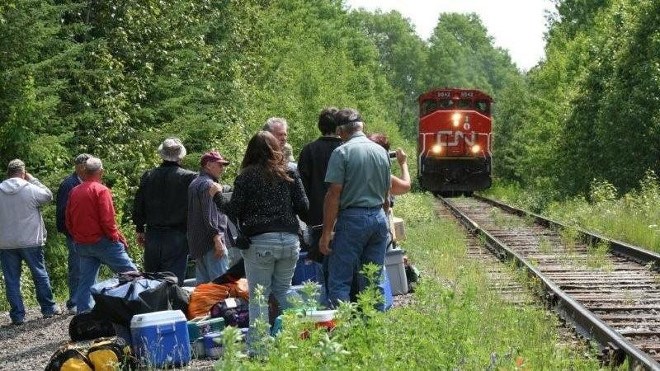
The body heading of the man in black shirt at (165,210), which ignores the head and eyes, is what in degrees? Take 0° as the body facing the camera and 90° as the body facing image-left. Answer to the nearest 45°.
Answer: approximately 180°

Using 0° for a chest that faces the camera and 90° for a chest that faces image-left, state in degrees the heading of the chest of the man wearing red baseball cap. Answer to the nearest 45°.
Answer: approximately 270°

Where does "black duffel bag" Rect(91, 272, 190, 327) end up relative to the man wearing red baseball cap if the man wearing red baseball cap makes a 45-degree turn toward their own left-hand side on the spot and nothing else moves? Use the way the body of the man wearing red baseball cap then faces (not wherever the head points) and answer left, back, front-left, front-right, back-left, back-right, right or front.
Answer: back

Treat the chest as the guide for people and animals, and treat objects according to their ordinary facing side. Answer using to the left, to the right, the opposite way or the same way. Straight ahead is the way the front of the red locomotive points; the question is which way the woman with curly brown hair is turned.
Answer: the opposite way

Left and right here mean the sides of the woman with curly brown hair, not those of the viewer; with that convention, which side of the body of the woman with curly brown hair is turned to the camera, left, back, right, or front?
back

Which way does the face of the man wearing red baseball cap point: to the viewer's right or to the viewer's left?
to the viewer's right

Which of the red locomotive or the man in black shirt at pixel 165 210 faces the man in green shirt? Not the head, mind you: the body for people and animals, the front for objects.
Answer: the red locomotive

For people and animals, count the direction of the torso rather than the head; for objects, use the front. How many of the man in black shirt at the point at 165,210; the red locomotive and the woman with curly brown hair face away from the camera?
2
